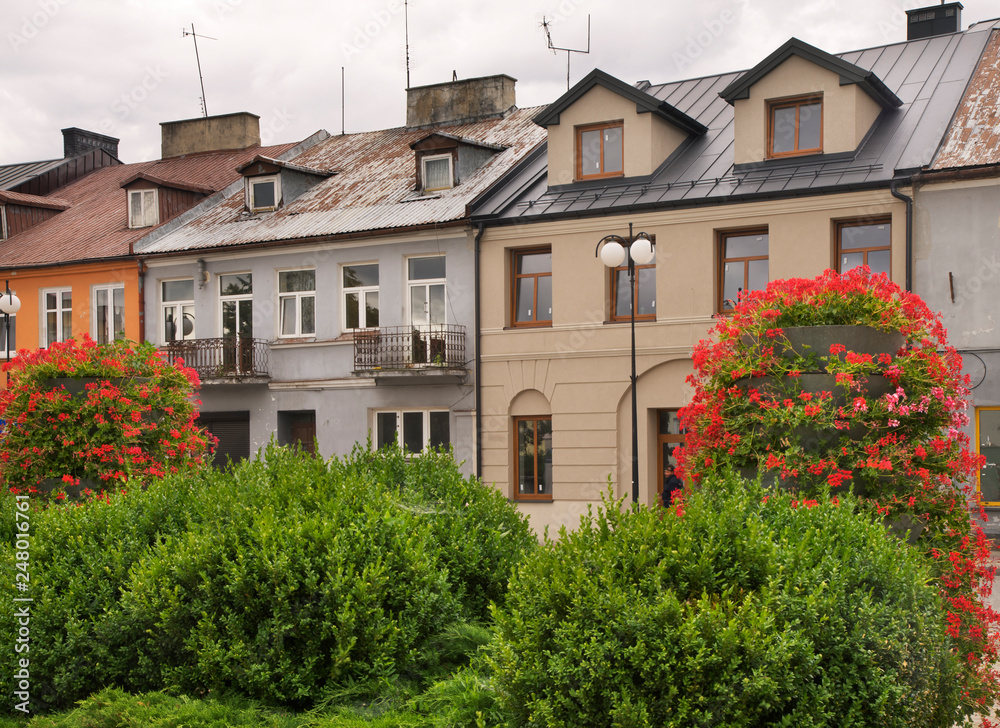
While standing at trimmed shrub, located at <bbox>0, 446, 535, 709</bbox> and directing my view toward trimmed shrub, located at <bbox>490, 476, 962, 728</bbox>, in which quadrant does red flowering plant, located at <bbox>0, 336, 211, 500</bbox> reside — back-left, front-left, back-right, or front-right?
back-left

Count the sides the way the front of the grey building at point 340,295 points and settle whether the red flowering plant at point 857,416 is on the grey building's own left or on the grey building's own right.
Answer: on the grey building's own left

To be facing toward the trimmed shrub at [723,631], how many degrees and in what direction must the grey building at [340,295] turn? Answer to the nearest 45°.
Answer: approximately 45° to its left

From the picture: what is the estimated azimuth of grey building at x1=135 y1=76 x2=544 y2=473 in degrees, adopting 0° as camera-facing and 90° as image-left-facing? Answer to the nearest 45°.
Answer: approximately 45°

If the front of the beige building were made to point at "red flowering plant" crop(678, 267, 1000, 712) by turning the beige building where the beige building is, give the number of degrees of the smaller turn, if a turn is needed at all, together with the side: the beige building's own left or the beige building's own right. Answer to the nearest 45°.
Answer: approximately 45° to the beige building's own left

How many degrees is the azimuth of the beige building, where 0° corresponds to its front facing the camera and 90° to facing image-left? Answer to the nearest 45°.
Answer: approximately 45°
